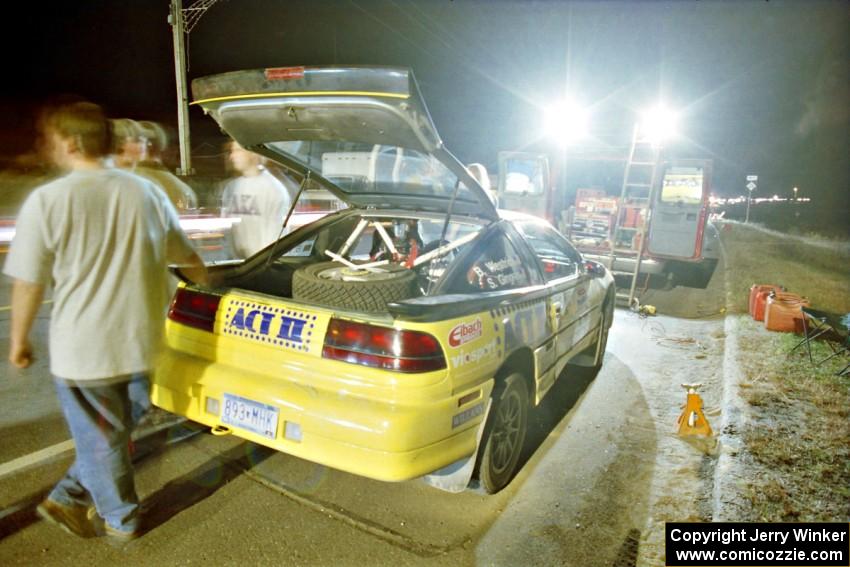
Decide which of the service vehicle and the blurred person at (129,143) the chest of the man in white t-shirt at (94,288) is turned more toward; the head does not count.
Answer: the blurred person

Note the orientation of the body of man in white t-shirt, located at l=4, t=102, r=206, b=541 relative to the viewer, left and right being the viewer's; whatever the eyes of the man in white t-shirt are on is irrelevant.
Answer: facing away from the viewer and to the left of the viewer

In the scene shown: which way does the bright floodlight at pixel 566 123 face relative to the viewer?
toward the camera

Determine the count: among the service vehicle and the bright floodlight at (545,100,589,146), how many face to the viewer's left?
0

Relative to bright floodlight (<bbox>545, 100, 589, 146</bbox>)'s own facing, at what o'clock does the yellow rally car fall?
The yellow rally car is roughly at 12 o'clock from the bright floodlight.

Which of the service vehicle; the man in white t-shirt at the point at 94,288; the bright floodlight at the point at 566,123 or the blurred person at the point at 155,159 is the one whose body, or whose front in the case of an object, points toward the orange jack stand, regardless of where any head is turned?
the bright floodlight

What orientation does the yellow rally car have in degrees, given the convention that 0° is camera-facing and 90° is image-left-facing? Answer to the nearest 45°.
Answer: approximately 225°

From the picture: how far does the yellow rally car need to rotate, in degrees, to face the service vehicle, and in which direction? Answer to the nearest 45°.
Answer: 0° — it already faces it

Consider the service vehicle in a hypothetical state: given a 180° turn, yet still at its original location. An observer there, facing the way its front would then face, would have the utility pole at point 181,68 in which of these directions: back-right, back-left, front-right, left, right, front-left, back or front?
right

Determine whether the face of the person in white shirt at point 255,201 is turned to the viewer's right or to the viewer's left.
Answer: to the viewer's left

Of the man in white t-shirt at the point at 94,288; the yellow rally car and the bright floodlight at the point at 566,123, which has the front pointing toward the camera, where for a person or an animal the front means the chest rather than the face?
the bright floodlight
